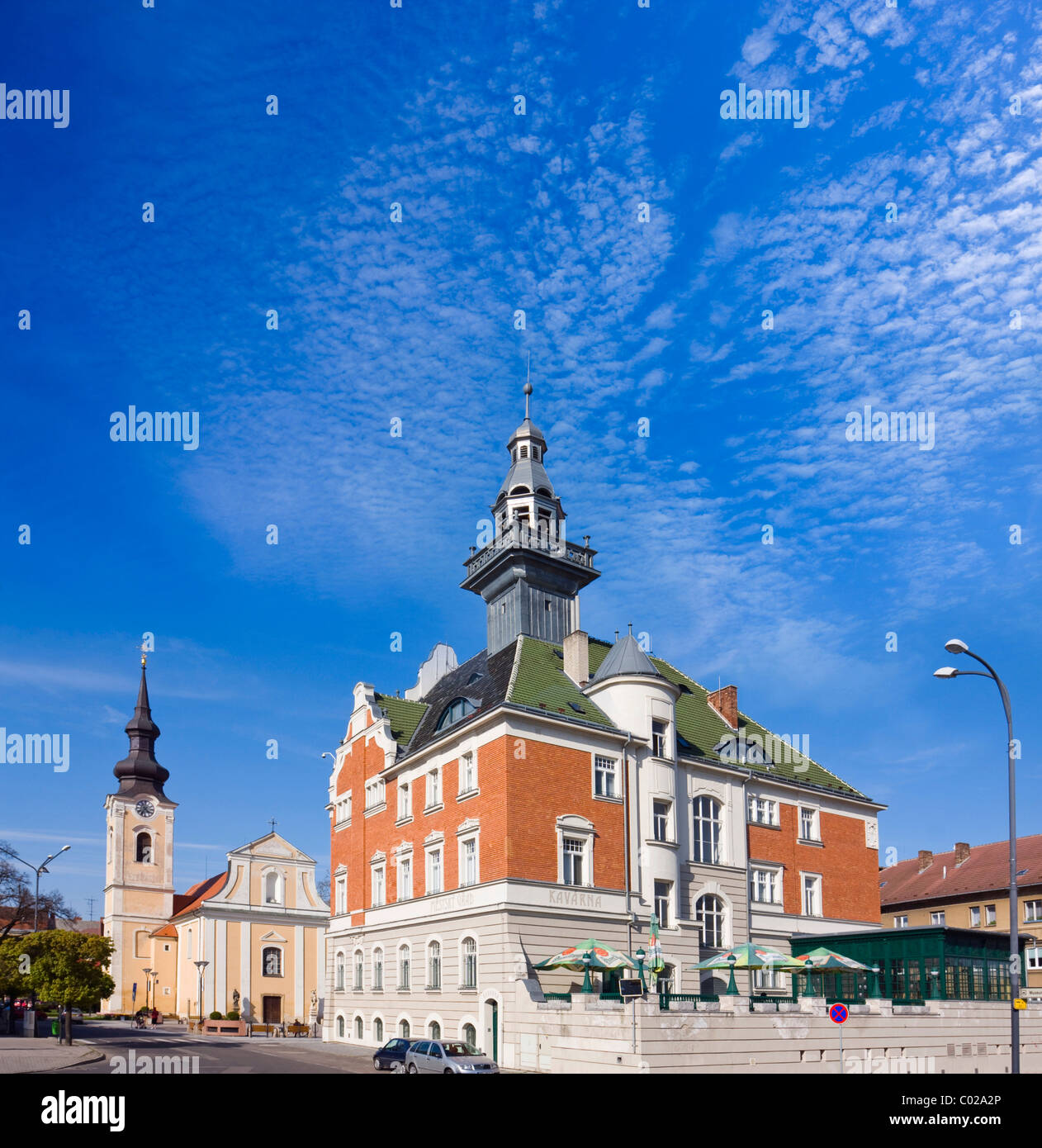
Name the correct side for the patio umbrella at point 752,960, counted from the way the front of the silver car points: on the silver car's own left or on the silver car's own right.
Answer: on the silver car's own left

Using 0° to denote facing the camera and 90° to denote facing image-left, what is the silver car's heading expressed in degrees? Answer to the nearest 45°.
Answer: approximately 315°

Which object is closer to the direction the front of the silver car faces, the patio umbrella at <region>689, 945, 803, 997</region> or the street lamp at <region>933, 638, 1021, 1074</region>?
the street lamp

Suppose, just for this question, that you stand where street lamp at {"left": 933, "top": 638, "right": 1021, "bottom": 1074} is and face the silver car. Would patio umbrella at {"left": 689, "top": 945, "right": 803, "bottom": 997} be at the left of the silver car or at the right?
right

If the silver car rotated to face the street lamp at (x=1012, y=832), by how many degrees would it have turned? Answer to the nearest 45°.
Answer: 0° — it already faces it
